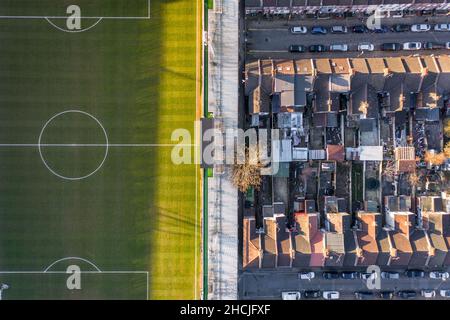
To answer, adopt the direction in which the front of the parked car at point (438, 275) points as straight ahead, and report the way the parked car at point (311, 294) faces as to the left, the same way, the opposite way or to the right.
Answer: the opposite way

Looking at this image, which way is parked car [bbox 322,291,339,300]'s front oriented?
to the viewer's left

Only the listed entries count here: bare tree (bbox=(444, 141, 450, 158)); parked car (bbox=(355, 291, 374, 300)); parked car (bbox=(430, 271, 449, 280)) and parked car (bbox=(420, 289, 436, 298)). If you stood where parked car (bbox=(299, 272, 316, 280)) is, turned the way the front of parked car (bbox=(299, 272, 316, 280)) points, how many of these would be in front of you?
4

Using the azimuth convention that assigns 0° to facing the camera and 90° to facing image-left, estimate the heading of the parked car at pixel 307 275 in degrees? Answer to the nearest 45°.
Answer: approximately 270°

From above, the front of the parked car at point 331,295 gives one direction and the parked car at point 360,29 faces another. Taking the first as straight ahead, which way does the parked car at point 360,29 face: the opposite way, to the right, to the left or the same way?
the opposite way

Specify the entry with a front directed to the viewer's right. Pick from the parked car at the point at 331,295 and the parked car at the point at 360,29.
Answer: the parked car at the point at 360,29

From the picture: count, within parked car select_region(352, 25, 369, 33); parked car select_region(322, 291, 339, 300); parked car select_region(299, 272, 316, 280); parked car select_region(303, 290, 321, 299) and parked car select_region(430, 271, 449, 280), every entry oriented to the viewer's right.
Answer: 3

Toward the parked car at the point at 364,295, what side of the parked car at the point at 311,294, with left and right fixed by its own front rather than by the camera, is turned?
back

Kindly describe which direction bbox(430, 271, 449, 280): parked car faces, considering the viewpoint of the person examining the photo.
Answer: facing to the right of the viewer

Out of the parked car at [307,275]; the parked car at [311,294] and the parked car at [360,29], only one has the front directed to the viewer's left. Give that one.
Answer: the parked car at [311,294]

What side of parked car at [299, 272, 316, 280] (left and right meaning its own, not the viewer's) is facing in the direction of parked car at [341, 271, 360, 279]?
front

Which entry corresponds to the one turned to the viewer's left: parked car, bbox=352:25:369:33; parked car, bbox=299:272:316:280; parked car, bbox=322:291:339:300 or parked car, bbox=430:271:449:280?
parked car, bbox=322:291:339:300

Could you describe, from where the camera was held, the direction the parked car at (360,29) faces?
facing to the right of the viewer
